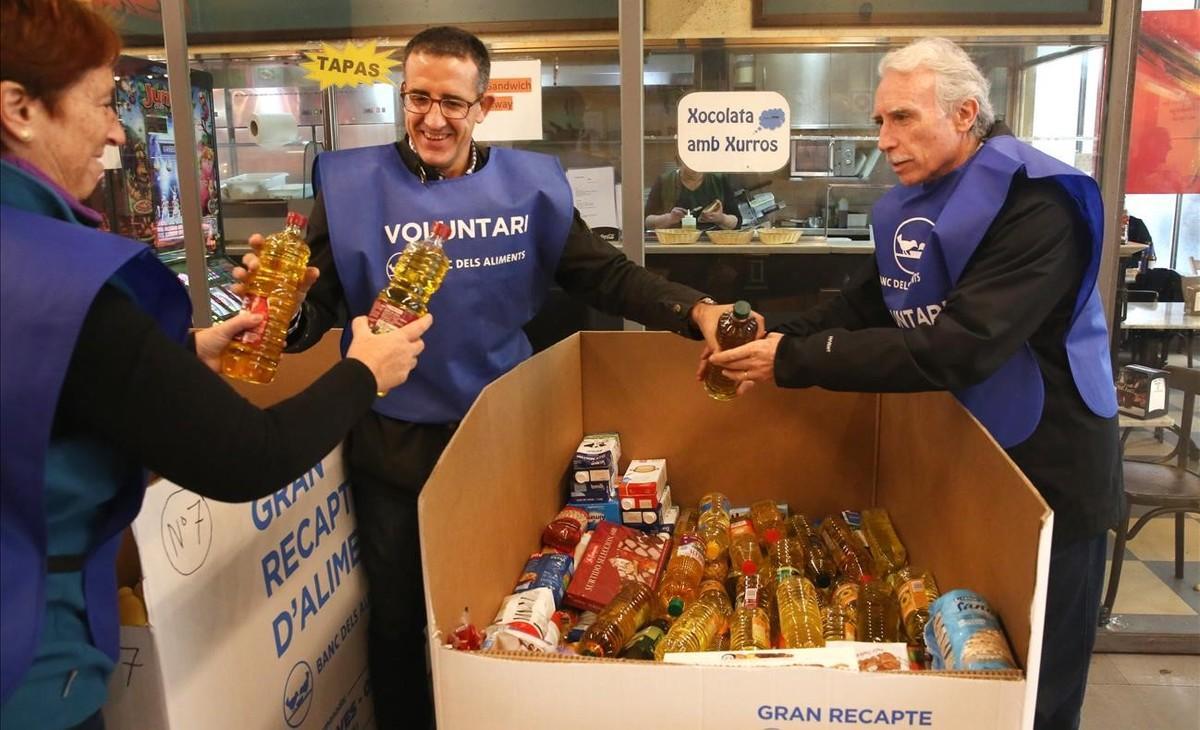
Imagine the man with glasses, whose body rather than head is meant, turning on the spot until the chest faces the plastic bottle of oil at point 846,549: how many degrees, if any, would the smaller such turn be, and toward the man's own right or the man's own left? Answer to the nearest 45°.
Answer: approximately 90° to the man's own left

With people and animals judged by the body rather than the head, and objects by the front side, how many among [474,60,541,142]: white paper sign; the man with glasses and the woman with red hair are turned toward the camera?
2

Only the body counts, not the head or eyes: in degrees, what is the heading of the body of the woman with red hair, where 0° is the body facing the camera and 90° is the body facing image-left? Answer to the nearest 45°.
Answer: approximately 225°

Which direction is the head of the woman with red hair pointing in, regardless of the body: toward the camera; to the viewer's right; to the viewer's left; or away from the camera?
to the viewer's right

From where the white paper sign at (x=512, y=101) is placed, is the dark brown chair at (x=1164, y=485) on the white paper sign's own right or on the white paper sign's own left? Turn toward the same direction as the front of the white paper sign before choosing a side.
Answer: on the white paper sign's own left
